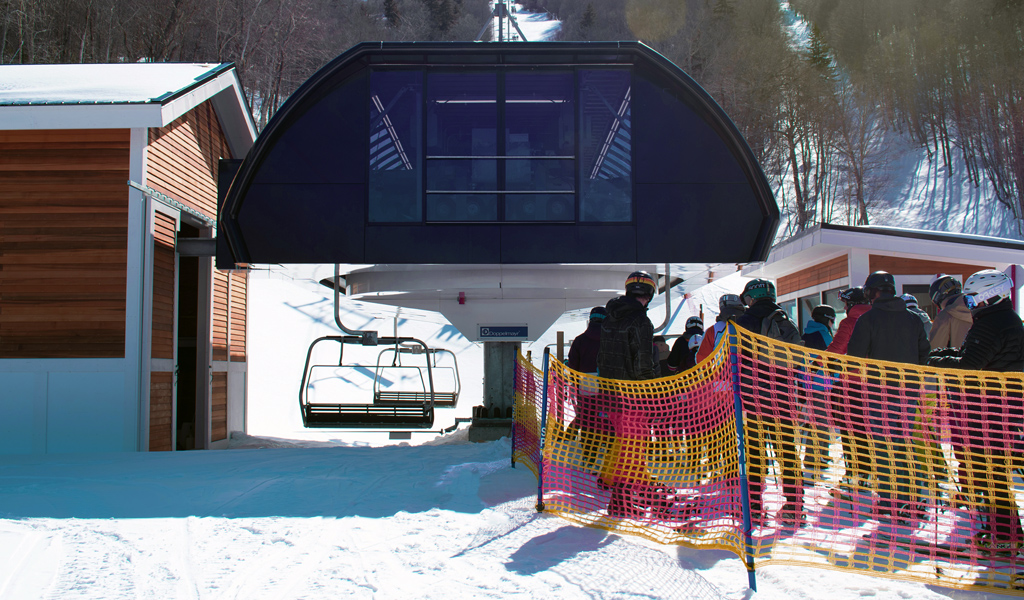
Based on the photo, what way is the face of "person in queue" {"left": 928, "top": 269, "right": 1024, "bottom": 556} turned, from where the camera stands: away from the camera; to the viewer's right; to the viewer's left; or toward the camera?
to the viewer's left

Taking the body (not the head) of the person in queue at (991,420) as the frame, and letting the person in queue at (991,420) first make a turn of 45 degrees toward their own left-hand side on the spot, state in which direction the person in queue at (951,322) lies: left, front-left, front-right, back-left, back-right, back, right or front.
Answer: back-right

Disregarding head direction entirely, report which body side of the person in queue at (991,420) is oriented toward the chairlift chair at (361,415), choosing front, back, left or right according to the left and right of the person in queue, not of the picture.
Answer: front

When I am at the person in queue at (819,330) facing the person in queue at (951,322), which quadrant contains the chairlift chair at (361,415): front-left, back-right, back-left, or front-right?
back-right

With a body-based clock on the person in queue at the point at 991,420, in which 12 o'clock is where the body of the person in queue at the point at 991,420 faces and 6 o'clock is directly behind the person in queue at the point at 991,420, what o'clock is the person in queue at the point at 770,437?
the person in queue at the point at 770,437 is roughly at 11 o'clock from the person in queue at the point at 991,420.

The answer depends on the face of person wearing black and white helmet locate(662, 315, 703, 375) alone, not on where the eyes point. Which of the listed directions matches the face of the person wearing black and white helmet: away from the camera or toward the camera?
away from the camera

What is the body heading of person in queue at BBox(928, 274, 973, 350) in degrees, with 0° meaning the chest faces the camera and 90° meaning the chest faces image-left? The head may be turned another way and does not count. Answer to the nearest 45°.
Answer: approximately 135°

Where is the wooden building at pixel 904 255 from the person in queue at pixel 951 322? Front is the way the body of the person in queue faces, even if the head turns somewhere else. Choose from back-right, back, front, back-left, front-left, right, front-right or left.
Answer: front-right

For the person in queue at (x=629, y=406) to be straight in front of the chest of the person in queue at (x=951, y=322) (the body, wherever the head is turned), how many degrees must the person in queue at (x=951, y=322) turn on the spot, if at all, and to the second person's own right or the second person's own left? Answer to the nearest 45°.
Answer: approximately 90° to the second person's own left

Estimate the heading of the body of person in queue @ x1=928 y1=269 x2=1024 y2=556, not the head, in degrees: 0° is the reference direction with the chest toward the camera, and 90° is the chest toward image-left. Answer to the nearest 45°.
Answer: approximately 90°

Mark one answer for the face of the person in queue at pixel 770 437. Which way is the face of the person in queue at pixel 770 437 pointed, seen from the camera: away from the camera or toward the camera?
away from the camera

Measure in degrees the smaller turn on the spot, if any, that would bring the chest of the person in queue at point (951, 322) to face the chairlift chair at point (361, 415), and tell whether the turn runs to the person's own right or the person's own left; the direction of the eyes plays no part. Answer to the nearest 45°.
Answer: approximately 45° to the person's own left
